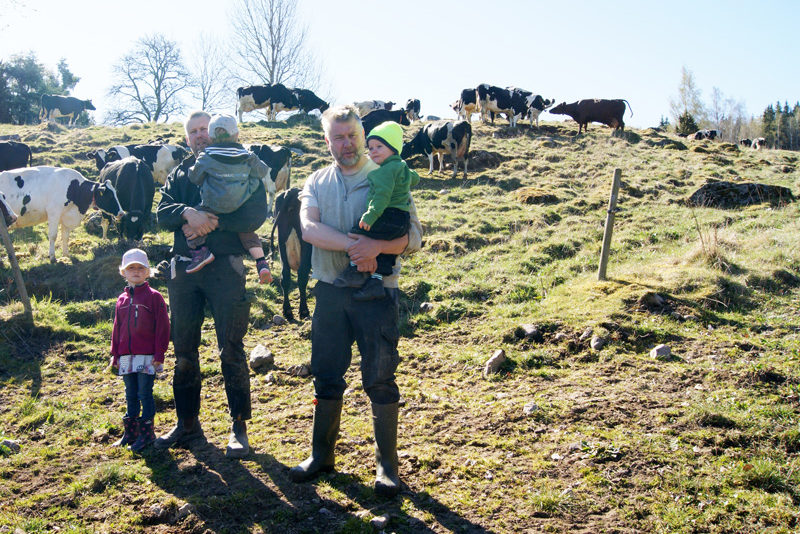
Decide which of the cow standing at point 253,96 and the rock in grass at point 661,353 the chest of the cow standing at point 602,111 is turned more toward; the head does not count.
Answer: the cow standing at point 253,96

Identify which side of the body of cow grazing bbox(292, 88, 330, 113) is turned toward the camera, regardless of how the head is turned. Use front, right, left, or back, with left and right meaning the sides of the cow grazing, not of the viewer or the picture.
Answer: right

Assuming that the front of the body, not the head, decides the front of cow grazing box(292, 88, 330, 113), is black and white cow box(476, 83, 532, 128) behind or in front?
in front

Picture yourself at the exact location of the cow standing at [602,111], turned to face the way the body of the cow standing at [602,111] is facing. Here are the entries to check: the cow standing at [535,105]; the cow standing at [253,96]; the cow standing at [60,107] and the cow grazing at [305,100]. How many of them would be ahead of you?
4

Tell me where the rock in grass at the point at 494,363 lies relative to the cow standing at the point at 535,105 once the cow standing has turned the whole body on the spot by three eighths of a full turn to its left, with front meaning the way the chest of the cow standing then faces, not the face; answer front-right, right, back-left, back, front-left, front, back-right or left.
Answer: back

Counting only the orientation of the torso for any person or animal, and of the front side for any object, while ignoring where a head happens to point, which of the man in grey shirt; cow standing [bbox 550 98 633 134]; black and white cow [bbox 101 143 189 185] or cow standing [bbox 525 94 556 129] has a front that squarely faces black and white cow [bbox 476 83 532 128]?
cow standing [bbox 550 98 633 134]

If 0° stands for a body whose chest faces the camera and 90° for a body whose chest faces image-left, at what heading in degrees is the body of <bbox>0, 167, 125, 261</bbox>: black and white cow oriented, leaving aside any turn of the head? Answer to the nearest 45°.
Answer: approximately 270°

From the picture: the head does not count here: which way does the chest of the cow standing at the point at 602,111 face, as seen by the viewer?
to the viewer's left
